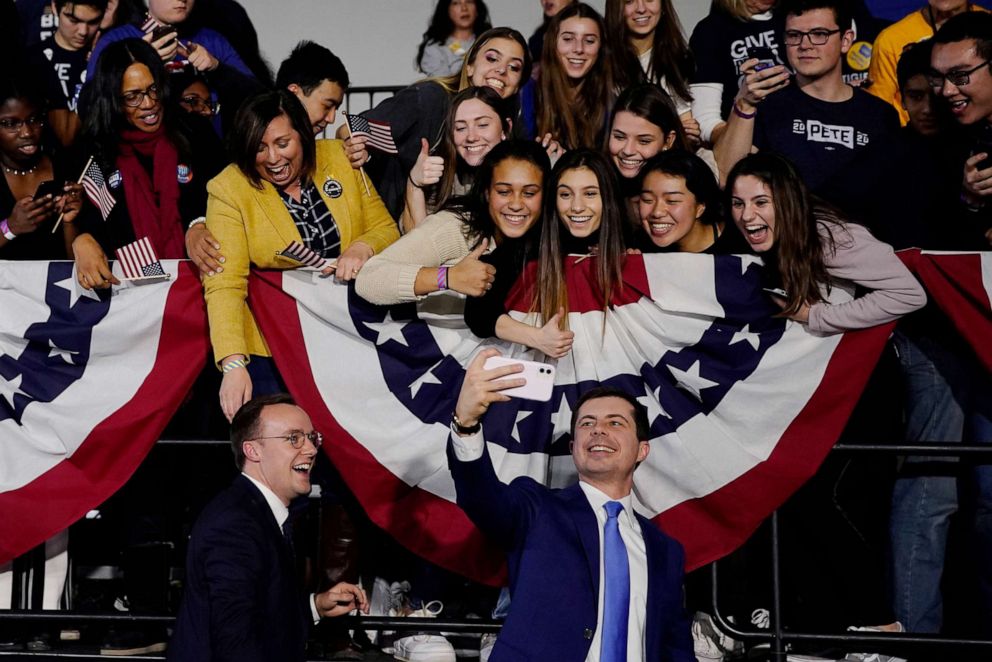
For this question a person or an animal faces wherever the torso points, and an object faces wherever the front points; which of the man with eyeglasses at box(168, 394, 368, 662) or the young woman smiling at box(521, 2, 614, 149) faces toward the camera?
the young woman smiling

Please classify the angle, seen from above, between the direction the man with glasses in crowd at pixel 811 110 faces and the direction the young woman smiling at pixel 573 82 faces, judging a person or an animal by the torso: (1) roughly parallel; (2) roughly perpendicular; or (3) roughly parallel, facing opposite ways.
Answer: roughly parallel

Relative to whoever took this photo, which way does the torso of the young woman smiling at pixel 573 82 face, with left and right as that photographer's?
facing the viewer

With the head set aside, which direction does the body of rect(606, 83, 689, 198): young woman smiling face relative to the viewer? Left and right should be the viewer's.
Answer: facing the viewer and to the left of the viewer

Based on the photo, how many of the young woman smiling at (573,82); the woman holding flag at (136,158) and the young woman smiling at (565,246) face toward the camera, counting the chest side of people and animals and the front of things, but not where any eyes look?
3

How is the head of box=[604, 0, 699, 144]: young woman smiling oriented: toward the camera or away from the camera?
toward the camera

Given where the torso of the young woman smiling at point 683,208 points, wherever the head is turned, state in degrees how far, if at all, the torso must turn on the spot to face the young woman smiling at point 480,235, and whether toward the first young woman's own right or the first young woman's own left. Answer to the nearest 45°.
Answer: approximately 45° to the first young woman's own right

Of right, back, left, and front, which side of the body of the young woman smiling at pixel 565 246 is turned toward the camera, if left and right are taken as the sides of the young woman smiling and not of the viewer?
front

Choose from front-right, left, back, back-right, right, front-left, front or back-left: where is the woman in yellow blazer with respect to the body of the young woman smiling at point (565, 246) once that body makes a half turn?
left

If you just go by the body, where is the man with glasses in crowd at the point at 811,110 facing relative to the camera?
toward the camera

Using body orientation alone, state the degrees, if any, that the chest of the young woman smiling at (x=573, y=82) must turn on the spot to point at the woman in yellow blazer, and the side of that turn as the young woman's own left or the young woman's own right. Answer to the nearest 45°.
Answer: approximately 45° to the young woman's own right

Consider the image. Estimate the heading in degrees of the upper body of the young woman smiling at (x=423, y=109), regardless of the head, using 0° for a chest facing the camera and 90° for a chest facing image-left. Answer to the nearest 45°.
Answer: approximately 315°

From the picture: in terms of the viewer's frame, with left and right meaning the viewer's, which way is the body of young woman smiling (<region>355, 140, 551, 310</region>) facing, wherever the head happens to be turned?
facing the viewer and to the right of the viewer
